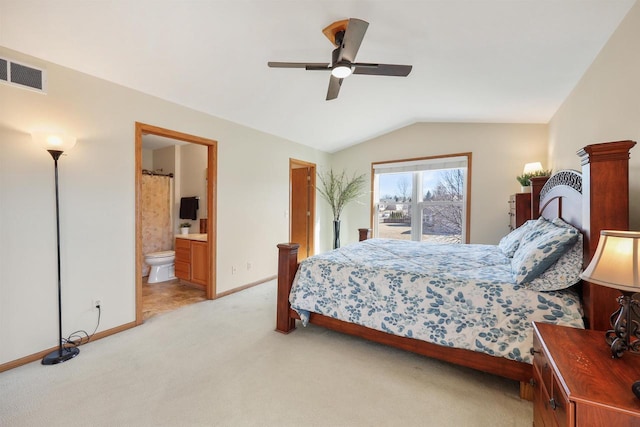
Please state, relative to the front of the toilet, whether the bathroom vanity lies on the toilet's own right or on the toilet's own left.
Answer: on the toilet's own left

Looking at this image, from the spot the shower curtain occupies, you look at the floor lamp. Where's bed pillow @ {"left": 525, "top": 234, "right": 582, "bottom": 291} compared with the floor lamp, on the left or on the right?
left

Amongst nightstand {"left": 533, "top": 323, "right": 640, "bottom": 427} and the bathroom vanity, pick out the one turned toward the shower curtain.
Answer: the nightstand

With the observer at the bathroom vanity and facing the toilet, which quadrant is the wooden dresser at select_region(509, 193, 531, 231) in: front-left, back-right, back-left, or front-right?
back-right

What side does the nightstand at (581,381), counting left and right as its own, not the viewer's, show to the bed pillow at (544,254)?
right

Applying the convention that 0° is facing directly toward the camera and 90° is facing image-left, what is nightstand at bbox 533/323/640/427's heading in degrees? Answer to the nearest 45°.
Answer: approximately 90°
